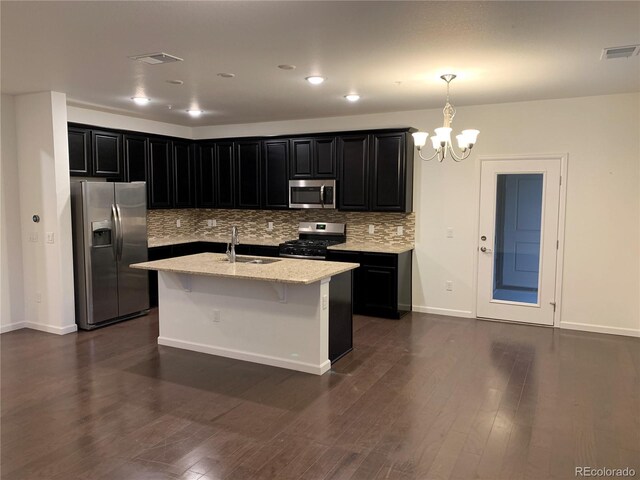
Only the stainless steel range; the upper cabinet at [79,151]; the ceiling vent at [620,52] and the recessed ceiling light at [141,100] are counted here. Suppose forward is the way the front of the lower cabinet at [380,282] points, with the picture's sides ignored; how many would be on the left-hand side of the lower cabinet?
1

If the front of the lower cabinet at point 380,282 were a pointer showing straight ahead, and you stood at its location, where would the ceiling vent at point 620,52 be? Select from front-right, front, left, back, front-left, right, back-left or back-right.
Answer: left

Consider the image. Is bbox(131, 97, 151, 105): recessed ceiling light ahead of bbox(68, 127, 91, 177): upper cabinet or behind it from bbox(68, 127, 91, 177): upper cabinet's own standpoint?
ahead

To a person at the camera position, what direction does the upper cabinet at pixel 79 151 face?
facing the viewer and to the right of the viewer

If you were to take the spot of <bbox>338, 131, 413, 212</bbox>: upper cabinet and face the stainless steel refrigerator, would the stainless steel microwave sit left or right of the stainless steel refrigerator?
right

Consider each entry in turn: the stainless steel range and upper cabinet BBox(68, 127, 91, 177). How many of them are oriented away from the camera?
0

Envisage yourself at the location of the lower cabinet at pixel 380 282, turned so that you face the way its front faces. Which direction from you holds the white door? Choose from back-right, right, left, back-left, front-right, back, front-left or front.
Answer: back-left

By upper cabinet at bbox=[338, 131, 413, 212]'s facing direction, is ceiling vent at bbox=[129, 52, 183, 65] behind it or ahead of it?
ahead

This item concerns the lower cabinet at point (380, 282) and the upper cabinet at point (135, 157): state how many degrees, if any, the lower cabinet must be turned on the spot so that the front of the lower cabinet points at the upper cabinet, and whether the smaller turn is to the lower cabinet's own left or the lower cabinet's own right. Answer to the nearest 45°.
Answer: approximately 45° to the lower cabinet's own right

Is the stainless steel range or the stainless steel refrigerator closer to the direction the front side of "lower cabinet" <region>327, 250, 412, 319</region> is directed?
the stainless steel refrigerator

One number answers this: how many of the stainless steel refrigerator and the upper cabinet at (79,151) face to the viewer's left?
0
